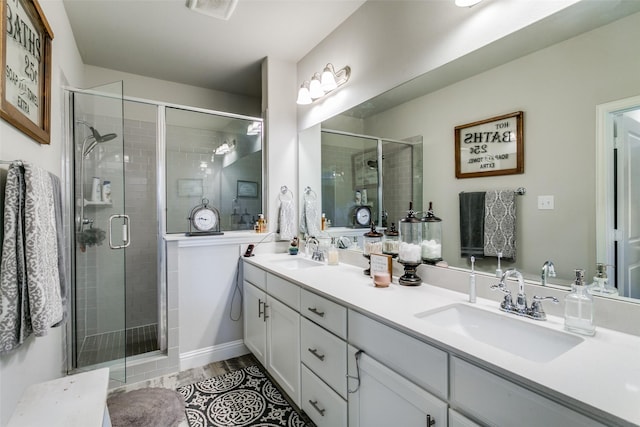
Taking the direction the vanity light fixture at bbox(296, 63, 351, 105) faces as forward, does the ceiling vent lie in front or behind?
in front

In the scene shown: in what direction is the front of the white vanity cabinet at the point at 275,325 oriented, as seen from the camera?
facing the viewer and to the left of the viewer

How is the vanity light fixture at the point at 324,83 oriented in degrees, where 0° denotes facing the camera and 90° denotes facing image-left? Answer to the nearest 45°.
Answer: approximately 45°

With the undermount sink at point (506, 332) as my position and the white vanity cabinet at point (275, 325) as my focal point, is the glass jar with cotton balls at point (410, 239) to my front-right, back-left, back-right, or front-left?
front-right

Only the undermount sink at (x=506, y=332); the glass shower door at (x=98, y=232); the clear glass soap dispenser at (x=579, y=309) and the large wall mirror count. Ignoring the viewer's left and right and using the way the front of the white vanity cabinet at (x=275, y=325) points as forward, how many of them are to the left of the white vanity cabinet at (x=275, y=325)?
3

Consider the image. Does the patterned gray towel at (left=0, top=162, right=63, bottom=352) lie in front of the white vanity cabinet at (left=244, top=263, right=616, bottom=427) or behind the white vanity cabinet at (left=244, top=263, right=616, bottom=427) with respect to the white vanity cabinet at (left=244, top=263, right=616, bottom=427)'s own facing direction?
in front
